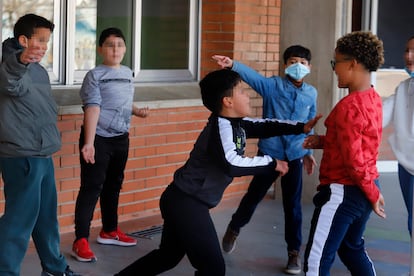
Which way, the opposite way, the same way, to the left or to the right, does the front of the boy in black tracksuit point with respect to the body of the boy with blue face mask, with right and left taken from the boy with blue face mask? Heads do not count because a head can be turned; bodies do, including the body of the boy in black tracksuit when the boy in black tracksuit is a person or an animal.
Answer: to the left

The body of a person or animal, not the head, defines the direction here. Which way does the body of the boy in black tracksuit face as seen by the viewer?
to the viewer's right

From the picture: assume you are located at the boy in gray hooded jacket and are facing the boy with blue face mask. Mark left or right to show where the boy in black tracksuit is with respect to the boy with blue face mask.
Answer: right

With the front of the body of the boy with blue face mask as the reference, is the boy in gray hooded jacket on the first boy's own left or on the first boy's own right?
on the first boy's own right

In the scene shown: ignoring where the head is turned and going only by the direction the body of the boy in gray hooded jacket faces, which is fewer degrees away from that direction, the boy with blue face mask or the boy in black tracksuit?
the boy in black tracksuit

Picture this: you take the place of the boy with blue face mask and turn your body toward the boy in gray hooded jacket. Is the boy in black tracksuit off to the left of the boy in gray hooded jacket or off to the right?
left

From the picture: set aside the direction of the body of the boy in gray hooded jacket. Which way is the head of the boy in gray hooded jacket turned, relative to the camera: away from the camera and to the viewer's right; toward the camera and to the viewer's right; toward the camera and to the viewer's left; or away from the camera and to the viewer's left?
toward the camera and to the viewer's right

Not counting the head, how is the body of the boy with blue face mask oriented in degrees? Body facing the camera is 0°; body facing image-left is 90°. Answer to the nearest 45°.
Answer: approximately 0°

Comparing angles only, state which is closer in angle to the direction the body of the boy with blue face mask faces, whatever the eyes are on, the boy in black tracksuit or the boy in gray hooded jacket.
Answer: the boy in black tracksuit

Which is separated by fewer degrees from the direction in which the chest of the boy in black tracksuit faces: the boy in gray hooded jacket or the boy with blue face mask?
the boy with blue face mask
